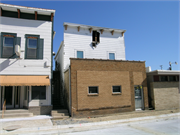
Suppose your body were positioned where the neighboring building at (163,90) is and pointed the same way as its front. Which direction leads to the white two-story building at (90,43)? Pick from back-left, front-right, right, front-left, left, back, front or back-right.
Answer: right

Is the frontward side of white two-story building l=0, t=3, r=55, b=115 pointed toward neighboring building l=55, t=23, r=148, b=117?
no

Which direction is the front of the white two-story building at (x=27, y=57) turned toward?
toward the camera

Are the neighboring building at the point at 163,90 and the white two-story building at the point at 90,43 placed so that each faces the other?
no

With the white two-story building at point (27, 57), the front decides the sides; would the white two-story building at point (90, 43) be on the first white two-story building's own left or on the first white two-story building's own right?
on the first white two-story building's own left

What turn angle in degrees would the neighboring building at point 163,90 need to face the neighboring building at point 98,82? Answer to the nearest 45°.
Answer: approximately 45° to its right

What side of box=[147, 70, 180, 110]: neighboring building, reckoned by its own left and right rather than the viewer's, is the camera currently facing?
front

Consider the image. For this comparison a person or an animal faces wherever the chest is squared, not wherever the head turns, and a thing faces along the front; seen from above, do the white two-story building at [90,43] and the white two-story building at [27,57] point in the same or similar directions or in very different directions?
same or similar directions

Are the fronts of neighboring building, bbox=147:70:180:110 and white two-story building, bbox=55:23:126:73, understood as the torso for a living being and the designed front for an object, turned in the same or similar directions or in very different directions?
same or similar directions

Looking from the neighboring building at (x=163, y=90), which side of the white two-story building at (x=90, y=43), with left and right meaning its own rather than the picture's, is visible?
left

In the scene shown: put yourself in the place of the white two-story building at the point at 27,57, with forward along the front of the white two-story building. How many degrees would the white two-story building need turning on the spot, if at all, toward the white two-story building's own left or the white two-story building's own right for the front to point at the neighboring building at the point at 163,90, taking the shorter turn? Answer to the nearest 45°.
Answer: approximately 90° to the white two-story building's own left

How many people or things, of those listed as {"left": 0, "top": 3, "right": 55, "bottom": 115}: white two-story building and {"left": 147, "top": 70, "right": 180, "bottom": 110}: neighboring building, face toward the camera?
2

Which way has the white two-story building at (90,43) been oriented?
toward the camera
